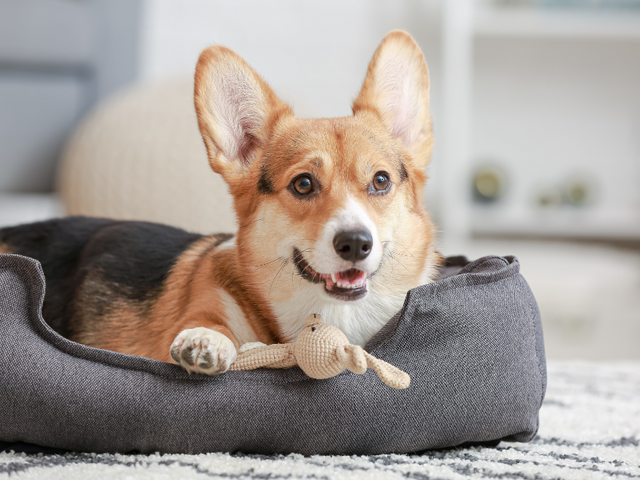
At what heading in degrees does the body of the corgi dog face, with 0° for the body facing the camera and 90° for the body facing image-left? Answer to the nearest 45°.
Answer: approximately 315°

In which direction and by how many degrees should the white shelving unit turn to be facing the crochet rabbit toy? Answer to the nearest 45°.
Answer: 0° — it already faces it

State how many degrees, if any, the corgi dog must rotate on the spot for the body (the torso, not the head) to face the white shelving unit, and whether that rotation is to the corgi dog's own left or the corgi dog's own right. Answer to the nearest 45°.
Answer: approximately 90° to the corgi dog's own left

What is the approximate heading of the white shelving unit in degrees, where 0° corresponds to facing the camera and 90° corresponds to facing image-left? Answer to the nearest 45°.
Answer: approximately 0°

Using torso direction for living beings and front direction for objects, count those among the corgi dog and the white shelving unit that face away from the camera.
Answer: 0

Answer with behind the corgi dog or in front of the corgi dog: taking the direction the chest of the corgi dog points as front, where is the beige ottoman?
behind
